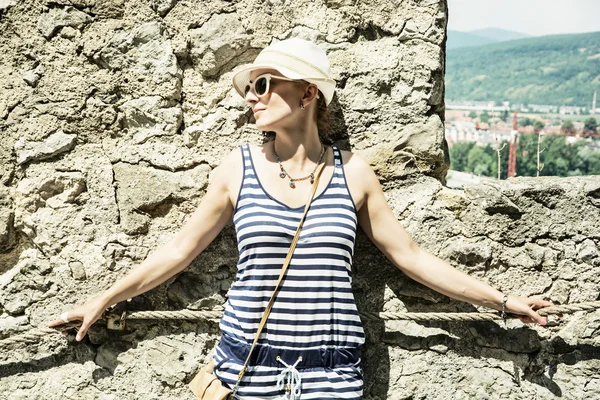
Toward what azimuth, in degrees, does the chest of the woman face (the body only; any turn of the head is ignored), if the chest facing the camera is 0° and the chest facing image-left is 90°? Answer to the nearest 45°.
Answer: approximately 0°

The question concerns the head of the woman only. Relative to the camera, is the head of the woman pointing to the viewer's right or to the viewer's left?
to the viewer's left

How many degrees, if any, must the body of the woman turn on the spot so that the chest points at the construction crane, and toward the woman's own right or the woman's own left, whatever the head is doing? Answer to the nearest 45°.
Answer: approximately 135° to the woman's own left
